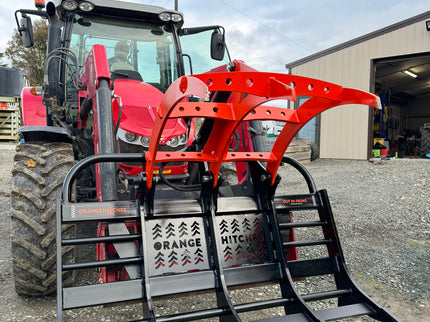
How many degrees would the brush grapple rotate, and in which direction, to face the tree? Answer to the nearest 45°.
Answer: approximately 180°

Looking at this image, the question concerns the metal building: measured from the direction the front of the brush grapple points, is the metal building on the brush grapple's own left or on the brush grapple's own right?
on the brush grapple's own left

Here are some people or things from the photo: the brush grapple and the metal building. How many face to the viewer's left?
0

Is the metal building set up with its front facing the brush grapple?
yes

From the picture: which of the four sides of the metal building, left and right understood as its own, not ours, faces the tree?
right

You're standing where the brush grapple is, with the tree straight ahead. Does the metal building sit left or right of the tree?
right

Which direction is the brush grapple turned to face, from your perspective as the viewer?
facing the viewer and to the right of the viewer

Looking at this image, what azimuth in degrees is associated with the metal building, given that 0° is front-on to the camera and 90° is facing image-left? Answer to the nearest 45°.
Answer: approximately 0°
